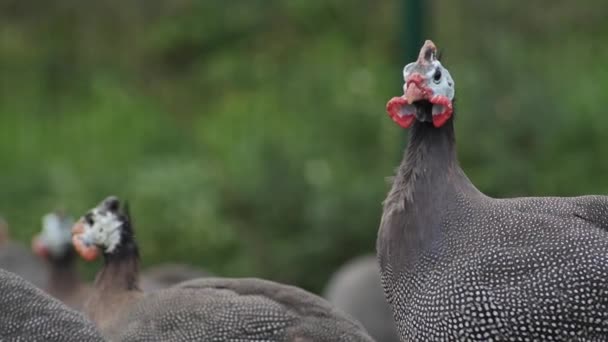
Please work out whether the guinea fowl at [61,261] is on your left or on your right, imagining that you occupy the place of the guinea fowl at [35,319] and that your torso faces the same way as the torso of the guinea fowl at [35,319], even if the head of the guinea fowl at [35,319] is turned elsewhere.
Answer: on your right

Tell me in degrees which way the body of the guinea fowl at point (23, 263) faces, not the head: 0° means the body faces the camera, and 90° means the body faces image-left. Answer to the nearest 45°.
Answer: approximately 90°

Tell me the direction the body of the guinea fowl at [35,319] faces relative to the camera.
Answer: to the viewer's left

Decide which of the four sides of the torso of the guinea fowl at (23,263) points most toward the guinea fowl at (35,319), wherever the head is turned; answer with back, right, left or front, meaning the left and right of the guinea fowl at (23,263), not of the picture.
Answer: left

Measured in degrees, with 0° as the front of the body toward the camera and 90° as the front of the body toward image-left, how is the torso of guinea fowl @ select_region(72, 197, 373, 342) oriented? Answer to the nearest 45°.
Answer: approximately 90°

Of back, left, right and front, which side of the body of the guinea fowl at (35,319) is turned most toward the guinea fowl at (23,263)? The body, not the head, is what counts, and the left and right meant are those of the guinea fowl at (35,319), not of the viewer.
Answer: right

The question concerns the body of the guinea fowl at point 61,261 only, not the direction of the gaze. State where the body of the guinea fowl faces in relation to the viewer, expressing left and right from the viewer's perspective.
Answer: facing to the left of the viewer
